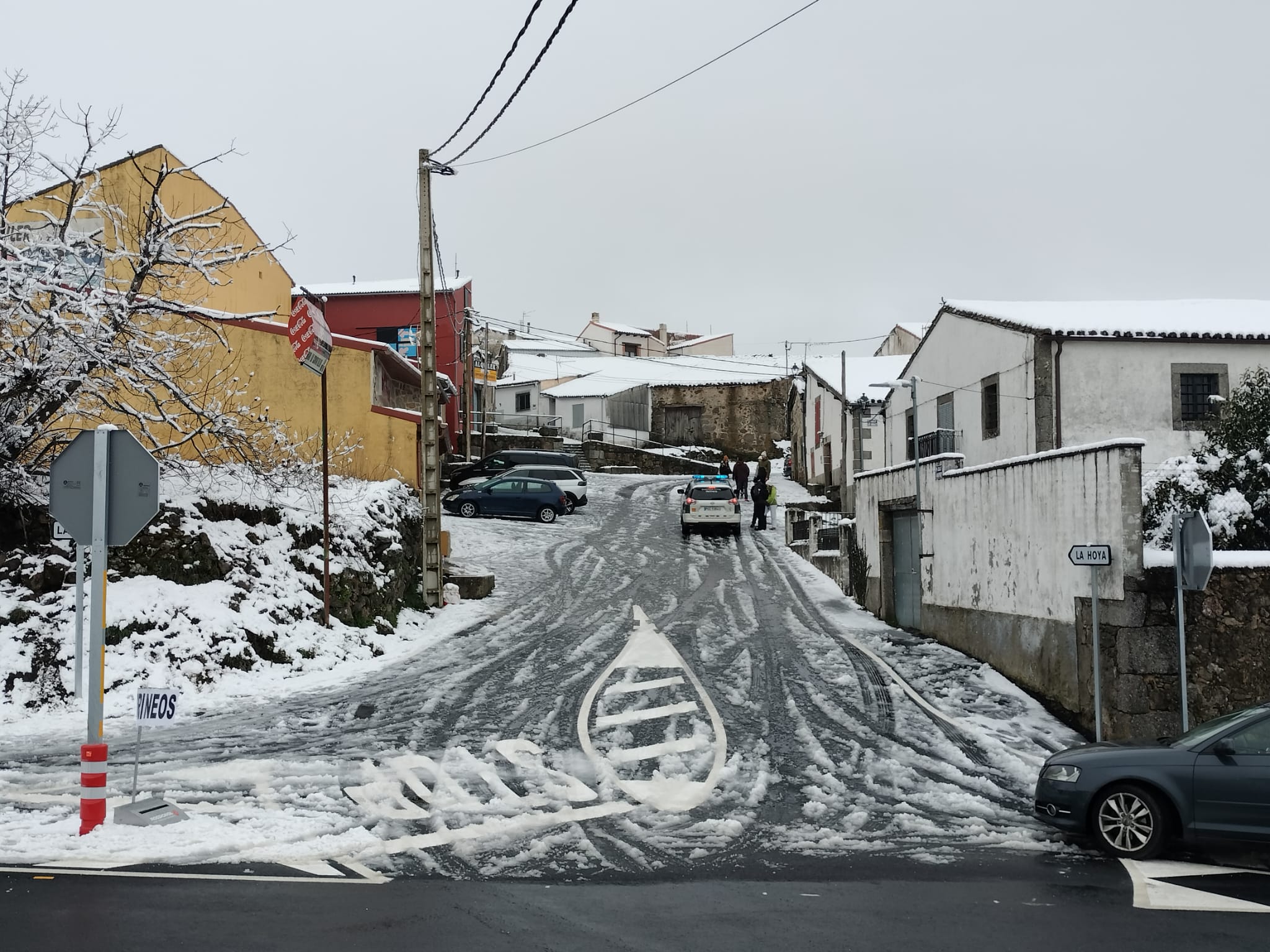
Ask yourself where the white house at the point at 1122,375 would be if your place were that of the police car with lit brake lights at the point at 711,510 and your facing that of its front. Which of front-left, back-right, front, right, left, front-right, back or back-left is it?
back-right

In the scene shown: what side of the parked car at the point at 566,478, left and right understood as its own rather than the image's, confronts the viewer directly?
left

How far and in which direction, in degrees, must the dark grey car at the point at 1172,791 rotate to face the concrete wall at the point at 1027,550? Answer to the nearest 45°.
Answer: approximately 90° to its right

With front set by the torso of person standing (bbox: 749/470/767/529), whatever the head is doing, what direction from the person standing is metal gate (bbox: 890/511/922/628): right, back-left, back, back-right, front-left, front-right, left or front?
back

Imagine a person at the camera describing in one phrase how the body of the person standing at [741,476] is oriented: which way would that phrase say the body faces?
away from the camera

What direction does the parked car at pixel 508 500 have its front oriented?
to the viewer's left

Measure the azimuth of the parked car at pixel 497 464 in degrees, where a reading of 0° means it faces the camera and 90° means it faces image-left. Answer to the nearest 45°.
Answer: approximately 90°

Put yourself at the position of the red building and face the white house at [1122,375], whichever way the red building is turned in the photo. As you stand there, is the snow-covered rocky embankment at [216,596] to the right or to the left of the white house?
right

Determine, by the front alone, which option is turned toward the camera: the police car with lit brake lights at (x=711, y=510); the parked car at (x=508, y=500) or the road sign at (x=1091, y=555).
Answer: the road sign

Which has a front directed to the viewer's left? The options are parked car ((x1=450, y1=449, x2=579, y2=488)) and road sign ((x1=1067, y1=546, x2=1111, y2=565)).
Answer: the parked car

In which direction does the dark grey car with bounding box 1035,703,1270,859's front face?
to the viewer's left

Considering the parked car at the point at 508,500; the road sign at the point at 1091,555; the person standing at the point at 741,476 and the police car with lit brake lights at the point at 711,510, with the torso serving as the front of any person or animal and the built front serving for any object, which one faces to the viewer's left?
the parked car at the point at 508,500

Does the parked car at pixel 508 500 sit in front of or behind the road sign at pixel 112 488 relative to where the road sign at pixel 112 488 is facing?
in front
